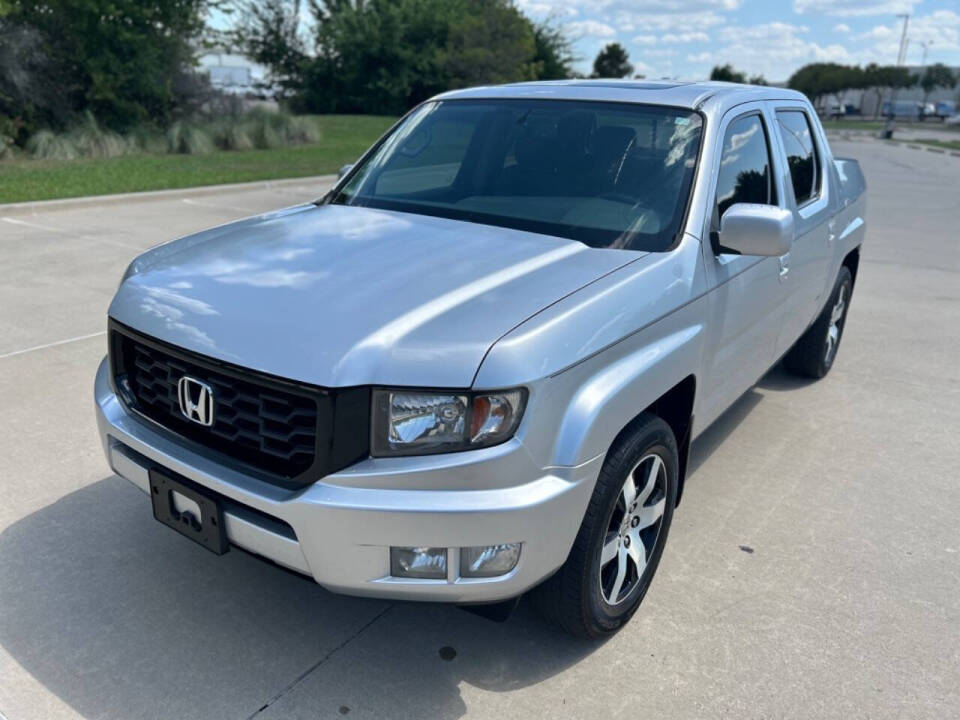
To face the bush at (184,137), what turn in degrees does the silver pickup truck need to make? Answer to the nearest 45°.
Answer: approximately 135° to its right

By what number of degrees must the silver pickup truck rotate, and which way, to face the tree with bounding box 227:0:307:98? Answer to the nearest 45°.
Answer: approximately 135° to its right

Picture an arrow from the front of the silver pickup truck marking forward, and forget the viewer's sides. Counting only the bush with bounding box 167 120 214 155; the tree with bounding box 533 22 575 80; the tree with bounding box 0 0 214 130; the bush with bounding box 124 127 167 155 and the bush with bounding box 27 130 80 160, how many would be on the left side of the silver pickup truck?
0

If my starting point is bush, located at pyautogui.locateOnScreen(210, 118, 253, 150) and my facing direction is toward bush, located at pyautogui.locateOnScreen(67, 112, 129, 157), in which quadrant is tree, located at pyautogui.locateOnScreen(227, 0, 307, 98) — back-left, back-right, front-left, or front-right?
back-right

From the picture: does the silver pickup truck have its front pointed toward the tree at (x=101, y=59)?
no

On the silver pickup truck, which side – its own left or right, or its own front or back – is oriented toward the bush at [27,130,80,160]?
right

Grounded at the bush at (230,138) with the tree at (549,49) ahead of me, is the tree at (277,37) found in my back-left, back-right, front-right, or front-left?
front-left

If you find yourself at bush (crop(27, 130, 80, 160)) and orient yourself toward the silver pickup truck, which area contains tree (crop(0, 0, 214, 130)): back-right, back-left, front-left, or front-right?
back-left

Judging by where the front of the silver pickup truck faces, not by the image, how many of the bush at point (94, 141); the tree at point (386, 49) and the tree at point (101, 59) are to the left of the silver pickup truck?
0

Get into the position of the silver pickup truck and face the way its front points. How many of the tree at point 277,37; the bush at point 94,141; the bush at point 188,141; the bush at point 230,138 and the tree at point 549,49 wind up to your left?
0

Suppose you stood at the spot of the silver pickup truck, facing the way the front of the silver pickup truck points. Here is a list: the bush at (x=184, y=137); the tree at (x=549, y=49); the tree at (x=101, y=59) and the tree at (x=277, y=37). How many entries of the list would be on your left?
0

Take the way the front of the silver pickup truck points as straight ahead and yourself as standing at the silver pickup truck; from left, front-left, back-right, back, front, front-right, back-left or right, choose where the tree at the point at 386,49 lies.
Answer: back-right

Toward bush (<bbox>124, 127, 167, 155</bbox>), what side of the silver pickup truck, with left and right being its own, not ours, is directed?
right

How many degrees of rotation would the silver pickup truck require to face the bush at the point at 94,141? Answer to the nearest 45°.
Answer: approximately 90° to its right

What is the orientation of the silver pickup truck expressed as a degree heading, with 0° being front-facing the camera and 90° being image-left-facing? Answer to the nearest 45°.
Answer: approximately 45°

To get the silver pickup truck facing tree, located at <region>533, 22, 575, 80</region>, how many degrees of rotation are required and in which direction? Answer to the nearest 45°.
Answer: approximately 135° to its right

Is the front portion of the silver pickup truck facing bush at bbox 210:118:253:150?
no

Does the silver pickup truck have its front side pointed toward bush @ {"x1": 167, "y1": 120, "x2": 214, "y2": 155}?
no
